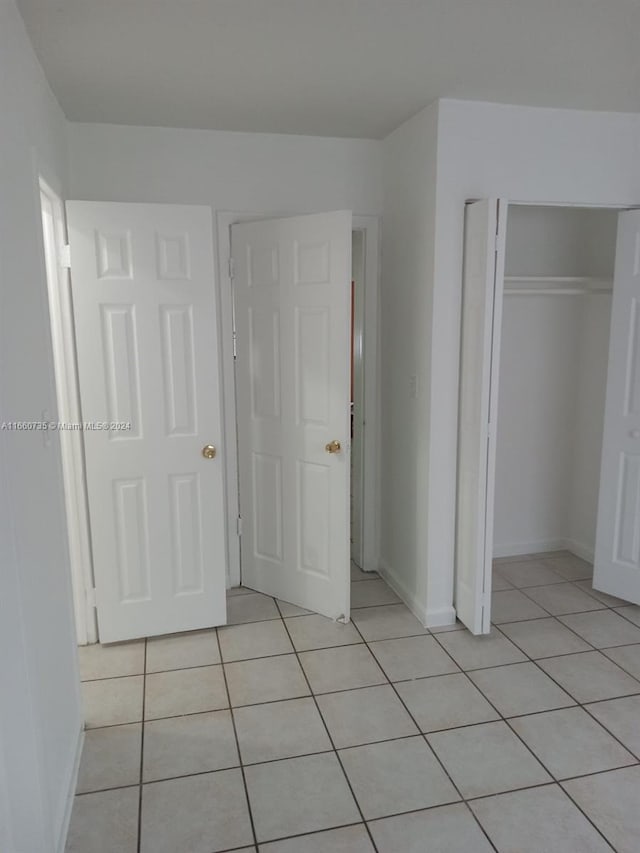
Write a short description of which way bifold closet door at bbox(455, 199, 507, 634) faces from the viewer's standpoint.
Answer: facing to the left of the viewer

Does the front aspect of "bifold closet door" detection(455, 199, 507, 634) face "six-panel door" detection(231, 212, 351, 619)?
yes

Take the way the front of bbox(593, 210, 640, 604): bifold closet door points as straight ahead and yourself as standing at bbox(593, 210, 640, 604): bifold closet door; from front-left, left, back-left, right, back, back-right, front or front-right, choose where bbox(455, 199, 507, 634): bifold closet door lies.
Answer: front

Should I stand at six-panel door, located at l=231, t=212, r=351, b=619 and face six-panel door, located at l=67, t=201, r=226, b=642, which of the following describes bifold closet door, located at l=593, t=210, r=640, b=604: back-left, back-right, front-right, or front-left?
back-left

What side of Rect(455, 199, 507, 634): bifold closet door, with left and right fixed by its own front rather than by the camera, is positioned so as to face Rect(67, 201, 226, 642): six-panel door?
front

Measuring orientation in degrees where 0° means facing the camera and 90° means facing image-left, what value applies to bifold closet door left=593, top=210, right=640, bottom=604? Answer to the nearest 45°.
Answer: approximately 45°

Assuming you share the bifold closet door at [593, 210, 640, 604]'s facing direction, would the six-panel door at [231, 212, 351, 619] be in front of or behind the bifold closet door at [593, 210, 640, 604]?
in front

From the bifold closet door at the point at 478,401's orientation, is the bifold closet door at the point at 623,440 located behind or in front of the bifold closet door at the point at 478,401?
behind

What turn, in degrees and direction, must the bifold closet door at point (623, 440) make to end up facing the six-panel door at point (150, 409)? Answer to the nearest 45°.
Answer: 0° — it already faces it

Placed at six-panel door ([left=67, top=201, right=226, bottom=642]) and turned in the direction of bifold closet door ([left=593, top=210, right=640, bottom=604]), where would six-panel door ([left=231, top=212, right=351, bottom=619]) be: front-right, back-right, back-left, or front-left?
front-left

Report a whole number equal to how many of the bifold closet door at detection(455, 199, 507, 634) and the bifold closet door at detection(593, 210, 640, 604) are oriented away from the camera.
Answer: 0

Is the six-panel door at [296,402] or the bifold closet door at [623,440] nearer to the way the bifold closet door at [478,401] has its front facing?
the six-panel door

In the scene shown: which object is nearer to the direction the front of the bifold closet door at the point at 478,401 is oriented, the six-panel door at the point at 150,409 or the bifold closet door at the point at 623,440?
the six-panel door
